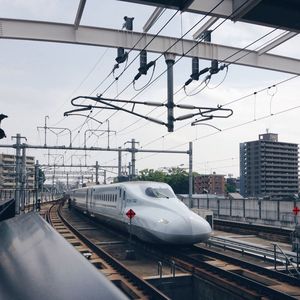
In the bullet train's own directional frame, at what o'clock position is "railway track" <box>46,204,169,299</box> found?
The railway track is roughly at 2 o'clock from the bullet train.

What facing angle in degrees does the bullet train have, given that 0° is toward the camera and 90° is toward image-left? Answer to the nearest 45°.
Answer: approximately 315°

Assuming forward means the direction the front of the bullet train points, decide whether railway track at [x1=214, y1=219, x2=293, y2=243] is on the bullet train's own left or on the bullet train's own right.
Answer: on the bullet train's own left

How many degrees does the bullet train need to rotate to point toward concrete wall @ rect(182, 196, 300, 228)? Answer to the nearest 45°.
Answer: approximately 90° to its left
